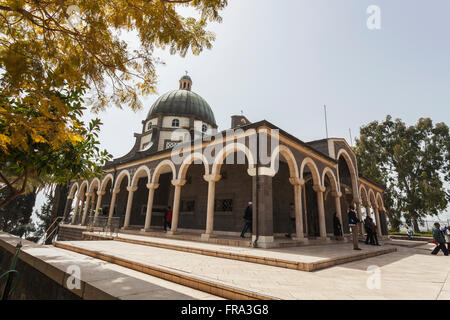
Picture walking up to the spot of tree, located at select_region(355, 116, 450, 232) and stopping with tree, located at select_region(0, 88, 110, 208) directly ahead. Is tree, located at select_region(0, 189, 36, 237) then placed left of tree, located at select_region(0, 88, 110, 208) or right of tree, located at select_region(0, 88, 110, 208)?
right

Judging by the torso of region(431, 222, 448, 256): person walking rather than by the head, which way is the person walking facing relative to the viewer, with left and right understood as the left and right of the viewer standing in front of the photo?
facing to the left of the viewer
